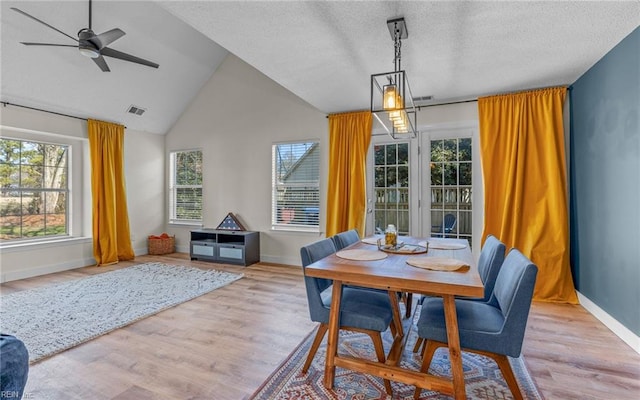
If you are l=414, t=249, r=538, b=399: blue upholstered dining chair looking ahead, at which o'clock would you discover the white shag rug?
The white shag rug is roughly at 12 o'clock from the blue upholstered dining chair.

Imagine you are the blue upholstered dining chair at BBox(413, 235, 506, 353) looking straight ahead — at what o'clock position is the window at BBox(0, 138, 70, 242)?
The window is roughly at 12 o'clock from the blue upholstered dining chair.

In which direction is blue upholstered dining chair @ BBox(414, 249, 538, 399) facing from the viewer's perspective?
to the viewer's left

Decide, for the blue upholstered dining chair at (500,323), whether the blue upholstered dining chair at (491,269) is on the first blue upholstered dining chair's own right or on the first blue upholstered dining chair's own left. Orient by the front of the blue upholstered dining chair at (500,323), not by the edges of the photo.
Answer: on the first blue upholstered dining chair's own right

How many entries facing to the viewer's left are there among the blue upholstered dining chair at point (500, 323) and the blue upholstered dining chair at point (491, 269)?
2

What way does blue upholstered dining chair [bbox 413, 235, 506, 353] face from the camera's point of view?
to the viewer's left

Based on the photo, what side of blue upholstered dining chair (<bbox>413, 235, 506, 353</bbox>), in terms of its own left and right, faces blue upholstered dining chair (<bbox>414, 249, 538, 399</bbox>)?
left

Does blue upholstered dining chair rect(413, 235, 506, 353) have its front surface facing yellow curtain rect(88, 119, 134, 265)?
yes
